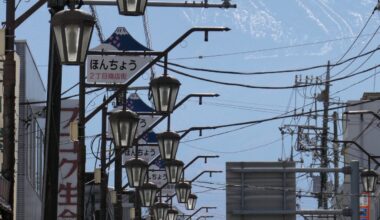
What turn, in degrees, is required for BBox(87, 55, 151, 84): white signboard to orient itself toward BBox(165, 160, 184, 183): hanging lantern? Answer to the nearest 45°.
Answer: approximately 180°

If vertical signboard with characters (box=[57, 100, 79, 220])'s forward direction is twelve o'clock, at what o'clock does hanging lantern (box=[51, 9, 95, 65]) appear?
The hanging lantern is roughly at 12 o'clock from the vertical signboard with characters.

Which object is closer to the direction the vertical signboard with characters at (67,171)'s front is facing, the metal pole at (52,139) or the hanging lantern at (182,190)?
the metal pole

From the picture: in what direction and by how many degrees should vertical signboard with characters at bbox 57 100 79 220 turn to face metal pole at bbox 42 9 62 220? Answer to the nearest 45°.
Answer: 0° — it already faces it

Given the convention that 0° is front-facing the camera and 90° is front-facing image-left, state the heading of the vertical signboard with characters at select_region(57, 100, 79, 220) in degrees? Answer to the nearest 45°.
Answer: approximately 0°

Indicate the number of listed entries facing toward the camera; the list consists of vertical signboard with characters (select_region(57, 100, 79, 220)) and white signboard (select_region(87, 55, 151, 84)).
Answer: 2

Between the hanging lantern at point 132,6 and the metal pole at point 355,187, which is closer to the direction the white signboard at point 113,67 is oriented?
the hanging lantern
